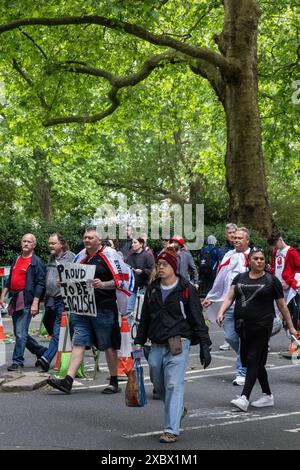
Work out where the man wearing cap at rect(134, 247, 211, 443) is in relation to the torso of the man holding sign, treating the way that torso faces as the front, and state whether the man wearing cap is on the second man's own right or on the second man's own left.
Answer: on the second man's own left

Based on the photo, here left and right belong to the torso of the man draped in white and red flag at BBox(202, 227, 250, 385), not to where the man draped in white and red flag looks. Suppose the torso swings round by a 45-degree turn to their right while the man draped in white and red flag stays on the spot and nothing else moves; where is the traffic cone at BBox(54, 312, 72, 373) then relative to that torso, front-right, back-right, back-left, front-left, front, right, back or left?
front

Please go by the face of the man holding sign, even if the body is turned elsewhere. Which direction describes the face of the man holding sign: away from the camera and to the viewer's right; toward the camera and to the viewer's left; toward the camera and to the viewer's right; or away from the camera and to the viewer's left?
toward the camera and to the viewer's left

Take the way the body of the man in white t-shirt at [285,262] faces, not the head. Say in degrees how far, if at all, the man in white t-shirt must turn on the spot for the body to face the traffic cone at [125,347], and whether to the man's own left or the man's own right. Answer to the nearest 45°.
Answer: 0° — they already face it

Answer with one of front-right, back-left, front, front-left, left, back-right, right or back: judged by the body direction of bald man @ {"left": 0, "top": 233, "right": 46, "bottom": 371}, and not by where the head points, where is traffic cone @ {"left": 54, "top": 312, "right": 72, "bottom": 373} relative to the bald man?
left

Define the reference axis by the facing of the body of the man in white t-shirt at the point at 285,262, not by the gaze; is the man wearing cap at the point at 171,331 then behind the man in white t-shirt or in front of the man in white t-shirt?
in front

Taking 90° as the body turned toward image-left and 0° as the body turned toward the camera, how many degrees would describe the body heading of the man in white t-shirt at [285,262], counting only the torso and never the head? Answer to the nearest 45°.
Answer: approximately 45°

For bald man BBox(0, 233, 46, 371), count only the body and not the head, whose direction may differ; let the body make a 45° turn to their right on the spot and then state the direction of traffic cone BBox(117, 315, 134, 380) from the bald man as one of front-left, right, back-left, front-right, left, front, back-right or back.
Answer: back-left

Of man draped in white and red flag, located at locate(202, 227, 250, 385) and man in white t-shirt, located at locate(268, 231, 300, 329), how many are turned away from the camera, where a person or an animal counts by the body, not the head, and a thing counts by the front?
0

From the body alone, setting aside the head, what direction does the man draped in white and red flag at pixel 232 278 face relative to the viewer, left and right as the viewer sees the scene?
facing the viewer and to the left of the viewer

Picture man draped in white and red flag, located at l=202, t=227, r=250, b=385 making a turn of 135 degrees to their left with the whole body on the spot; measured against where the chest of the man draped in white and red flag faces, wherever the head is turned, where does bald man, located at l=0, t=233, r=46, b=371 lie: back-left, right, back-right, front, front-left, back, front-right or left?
back

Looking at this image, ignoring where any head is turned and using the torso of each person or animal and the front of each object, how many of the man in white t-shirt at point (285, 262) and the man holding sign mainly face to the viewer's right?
0
